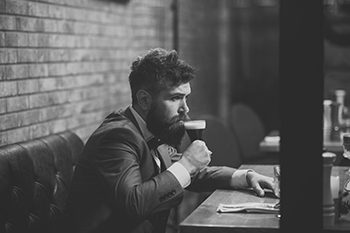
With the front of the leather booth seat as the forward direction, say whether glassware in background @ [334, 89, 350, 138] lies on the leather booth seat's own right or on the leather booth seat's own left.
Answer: on the leather booth seat's own left

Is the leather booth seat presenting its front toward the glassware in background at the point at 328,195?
yes

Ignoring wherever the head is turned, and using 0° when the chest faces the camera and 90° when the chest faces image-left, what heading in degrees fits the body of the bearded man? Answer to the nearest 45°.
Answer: approximately 315°

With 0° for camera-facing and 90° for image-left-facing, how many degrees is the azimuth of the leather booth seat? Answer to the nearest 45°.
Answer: approximately 315°

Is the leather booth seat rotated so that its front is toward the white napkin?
yes

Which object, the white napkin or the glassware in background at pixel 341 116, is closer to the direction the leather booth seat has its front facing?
the white napkin

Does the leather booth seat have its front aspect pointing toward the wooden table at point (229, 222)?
yes
